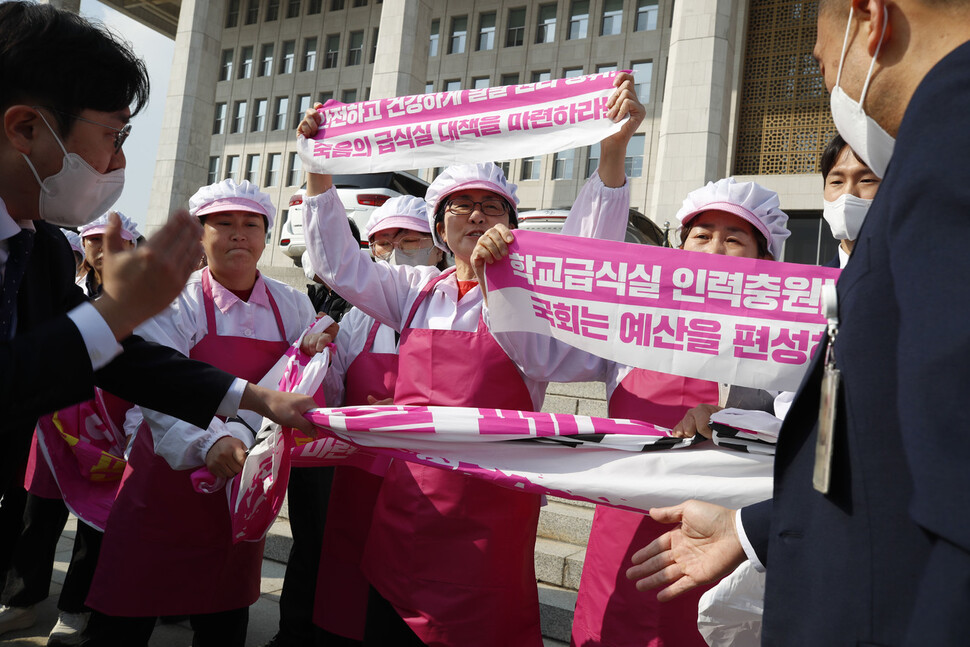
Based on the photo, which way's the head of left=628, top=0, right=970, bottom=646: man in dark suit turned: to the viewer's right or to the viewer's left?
to the viewer's left

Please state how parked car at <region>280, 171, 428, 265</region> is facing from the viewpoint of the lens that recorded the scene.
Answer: facing away from the viewer and to the right of the viewer

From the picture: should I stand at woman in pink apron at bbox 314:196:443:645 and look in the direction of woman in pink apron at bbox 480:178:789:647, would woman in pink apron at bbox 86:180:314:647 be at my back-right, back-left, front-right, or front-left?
back-right

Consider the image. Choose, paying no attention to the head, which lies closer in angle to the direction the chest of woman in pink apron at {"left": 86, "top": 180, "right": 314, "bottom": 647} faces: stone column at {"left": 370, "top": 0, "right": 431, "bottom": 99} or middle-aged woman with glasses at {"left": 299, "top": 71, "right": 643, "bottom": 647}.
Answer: the middle-aged woman with glasses

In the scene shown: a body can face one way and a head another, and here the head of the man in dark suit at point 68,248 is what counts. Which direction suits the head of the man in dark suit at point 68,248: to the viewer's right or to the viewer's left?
to the viewer's right

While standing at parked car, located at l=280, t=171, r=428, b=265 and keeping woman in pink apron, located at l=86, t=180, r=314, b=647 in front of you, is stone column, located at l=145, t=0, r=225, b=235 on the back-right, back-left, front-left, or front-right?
back-right

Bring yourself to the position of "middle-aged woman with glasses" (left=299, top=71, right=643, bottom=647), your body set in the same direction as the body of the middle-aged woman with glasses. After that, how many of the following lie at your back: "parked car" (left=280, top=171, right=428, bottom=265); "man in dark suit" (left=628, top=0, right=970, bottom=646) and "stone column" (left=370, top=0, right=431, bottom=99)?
2

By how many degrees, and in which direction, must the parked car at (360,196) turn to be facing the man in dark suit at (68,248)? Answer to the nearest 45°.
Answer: approximately 135° to its right

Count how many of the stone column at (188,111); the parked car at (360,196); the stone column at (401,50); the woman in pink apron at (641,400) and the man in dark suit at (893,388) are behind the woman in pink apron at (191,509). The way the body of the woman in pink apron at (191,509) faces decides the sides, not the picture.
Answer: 3
